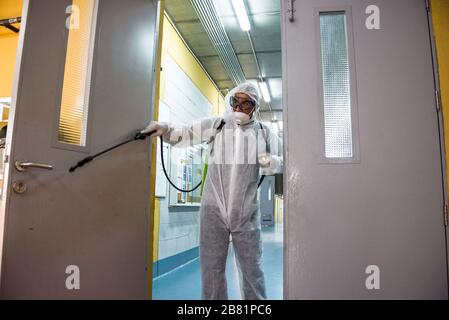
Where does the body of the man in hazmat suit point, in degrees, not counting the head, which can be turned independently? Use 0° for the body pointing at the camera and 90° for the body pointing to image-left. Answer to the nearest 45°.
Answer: approximately 0°

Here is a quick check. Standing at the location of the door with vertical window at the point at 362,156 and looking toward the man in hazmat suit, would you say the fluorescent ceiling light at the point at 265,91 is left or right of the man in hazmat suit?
right

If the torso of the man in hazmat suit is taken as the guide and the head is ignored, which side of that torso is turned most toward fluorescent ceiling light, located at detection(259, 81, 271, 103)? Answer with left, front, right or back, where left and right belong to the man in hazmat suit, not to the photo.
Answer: back

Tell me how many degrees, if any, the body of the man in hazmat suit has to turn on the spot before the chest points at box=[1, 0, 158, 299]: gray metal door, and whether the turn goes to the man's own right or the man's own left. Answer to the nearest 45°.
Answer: approximately 45° to the man's own right

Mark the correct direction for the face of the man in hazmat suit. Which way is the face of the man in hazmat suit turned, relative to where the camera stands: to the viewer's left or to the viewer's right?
to the viewer's left
